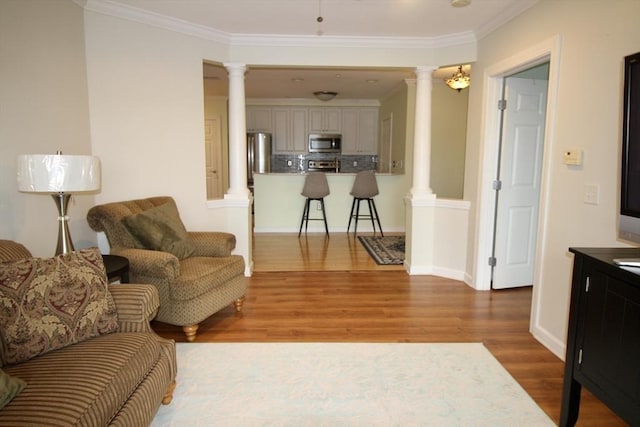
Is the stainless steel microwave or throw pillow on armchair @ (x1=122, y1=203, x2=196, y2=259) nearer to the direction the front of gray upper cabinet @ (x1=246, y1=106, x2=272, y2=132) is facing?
the throw pillow on armchair

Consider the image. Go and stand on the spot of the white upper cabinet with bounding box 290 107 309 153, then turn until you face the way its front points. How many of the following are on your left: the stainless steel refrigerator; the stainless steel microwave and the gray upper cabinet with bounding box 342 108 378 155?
2

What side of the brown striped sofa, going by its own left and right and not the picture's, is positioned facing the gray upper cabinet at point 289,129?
left

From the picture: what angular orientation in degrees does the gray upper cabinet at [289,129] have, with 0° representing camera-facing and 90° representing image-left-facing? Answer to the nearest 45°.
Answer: approximately 0°

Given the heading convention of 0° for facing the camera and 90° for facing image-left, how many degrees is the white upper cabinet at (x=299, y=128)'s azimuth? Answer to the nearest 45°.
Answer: approximately 0°

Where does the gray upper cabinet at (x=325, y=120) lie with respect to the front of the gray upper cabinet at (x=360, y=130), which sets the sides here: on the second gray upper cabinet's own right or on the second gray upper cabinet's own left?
on the second gray upper cabinet's own right
